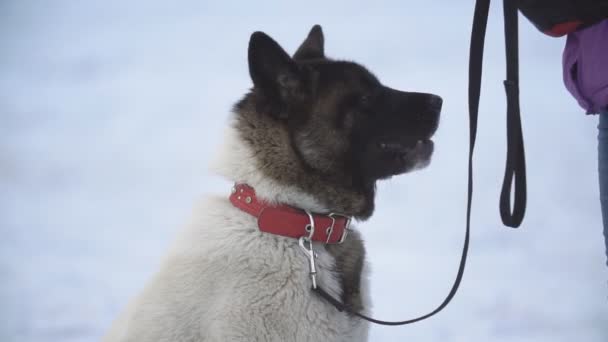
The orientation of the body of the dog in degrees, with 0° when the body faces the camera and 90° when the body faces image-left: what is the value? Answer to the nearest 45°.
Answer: approximately 270°
